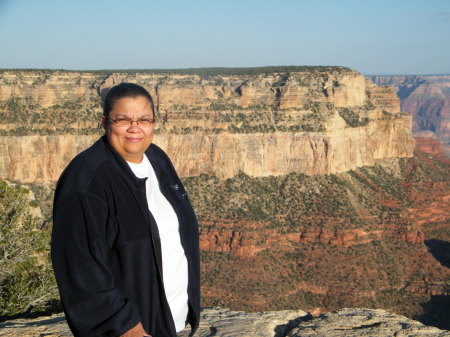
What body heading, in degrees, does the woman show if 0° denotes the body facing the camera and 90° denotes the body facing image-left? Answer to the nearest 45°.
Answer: approximately 315°

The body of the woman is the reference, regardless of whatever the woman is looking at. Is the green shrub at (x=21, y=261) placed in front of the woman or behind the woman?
behind
